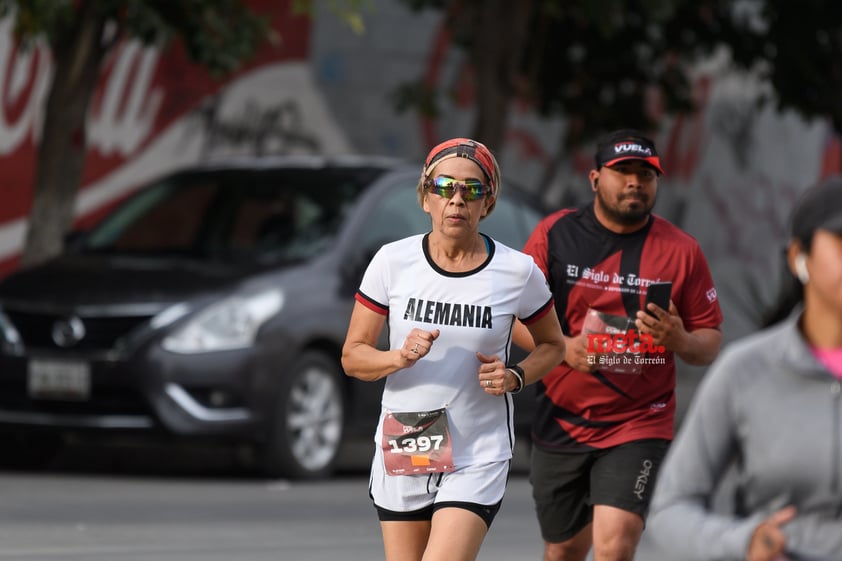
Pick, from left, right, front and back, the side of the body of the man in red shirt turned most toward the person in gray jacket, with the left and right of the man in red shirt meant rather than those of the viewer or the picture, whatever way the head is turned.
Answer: front

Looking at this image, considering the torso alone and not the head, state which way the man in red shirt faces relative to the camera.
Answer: toward the camera
